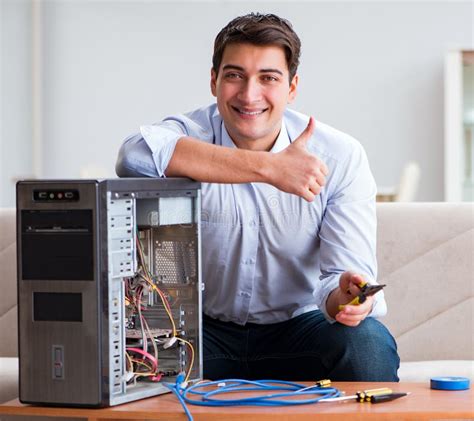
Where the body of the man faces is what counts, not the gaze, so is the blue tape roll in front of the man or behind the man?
in front

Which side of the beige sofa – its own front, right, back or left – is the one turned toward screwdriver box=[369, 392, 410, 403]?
front

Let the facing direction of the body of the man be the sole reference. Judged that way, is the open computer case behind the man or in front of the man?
in front

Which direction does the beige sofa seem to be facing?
toward the camera

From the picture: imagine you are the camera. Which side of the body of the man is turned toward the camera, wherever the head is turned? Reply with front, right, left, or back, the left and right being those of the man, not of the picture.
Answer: front

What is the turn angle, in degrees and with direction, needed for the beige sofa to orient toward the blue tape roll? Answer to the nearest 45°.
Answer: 0° — it already faces it

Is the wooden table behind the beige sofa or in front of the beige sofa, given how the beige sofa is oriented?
in front

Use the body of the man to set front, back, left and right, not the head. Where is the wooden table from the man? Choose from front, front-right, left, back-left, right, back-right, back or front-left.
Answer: front
